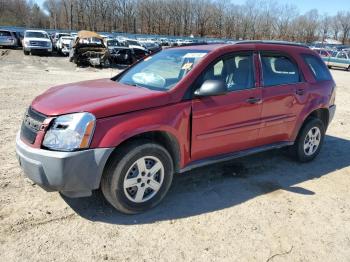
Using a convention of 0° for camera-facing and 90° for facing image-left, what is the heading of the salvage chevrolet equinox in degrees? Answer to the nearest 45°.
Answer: approximately 45°

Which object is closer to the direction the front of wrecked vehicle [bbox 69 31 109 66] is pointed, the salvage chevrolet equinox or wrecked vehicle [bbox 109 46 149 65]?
the salvage chevrolet equinox

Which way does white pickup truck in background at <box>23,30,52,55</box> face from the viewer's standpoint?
toward the camera

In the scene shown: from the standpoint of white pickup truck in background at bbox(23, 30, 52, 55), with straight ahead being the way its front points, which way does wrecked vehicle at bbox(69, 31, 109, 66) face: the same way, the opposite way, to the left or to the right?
the same way

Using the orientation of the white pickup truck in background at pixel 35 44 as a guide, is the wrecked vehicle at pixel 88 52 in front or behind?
in front

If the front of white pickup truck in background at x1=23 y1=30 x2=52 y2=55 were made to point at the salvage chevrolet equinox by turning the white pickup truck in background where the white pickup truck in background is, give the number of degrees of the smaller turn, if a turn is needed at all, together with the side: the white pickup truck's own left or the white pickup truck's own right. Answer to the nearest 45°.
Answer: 0° — it already faces it

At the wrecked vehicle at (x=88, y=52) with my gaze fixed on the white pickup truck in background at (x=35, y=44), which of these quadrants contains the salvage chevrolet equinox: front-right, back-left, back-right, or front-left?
back-left

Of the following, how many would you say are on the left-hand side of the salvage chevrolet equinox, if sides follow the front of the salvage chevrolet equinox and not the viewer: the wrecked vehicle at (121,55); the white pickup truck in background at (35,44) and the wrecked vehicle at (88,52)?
0

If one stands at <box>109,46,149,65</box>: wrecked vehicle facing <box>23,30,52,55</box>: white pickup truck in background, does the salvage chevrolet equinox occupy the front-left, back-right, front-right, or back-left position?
back-left

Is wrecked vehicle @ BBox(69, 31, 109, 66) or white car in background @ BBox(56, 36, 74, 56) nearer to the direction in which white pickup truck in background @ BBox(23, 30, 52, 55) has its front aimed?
the wrecked vehicle

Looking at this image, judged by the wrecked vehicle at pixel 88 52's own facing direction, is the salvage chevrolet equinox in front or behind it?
in front

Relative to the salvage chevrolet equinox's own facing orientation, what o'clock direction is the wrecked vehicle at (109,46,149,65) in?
The wrecked vehicle is roughly at 4 o'clock from the salvage chevrolet equinox.

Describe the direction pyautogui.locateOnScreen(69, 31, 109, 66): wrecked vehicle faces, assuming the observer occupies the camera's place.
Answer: facing the viewer

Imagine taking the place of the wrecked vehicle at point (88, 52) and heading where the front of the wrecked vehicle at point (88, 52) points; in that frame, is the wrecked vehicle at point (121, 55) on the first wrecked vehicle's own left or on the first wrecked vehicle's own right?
on the first wrecked vehicle's own left

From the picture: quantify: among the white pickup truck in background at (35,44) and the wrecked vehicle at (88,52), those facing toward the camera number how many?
2

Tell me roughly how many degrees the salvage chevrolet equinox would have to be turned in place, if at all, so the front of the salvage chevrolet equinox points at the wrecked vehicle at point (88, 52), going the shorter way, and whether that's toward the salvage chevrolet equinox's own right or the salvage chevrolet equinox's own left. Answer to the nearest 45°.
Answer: approximately 135° to the salvage chevrolet equinox's own right

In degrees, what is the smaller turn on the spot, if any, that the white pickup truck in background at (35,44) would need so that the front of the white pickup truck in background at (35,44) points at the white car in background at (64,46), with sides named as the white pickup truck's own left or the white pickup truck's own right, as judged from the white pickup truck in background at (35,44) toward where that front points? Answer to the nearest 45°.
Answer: approximately 135° to the white pickup truck's own left

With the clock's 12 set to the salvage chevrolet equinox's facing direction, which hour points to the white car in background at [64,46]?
The white car in background is roughly at 4 o'clock from the salvage chevrolet equinox.

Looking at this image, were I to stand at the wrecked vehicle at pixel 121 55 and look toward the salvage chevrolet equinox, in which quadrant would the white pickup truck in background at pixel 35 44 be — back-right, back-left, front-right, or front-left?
back-right
